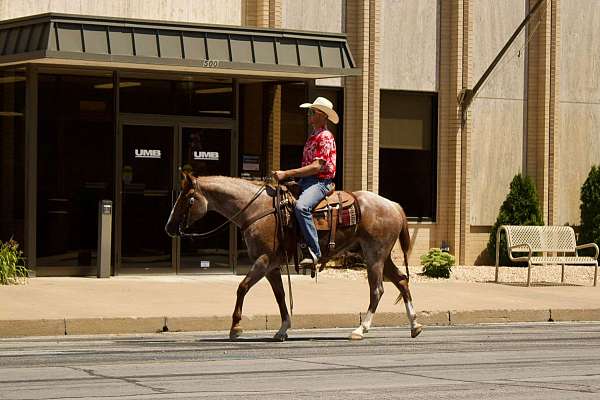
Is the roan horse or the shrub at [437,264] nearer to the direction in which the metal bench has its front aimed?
the roan horse

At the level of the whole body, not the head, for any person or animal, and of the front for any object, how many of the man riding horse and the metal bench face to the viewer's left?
1

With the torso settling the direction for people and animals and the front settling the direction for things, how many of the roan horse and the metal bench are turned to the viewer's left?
1

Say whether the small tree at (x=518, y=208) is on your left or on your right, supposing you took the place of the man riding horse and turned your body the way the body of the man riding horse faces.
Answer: on your right

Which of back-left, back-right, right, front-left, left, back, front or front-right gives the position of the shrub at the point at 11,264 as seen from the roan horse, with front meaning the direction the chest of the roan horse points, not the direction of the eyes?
front-right

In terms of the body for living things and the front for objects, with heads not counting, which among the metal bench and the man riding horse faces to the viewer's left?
the man riding horse

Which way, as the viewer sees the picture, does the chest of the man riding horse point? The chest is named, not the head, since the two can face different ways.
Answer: to the viewer's left

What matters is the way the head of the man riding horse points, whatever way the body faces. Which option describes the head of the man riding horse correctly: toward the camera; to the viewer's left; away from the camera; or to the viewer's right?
to the viewer's left

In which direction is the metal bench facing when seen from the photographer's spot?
facing the viewer and to the right of the viewer

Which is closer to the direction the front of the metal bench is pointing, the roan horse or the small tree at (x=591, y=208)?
the roan horse

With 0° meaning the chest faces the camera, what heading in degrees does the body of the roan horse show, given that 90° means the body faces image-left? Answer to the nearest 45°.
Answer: approximately 90°

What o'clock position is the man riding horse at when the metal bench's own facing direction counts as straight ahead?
The man riding horse is roughly at 2 o'clock from the metal bench.
